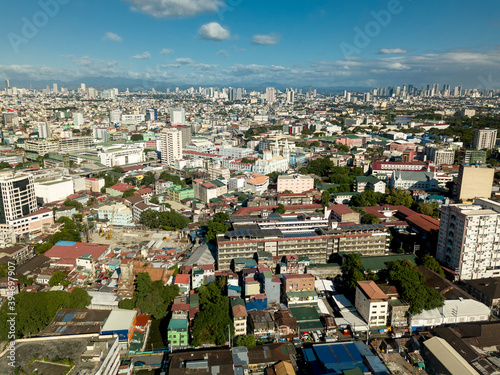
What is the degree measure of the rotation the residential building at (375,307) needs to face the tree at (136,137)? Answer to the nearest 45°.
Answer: approximately 135° to its right

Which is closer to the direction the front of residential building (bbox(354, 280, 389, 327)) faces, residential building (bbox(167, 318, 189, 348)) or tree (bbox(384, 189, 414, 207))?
the residential building

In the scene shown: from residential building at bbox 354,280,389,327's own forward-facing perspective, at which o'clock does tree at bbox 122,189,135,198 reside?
The tree is roughly at 4 o'clock from the residential building.

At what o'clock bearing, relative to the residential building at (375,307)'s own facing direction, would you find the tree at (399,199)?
The tree is roughly at 6 o'clock from the residential building.

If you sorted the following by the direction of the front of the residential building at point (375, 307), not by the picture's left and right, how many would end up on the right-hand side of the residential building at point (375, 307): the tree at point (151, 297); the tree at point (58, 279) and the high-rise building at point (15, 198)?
3

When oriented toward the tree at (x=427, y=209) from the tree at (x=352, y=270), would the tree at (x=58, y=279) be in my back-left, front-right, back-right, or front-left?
back-left

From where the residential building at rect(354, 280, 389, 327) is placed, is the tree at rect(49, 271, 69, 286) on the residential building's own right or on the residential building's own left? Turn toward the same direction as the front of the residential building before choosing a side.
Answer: on the residential building's own right

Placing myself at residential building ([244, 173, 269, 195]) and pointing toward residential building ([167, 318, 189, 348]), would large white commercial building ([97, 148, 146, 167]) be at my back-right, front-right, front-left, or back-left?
back-right

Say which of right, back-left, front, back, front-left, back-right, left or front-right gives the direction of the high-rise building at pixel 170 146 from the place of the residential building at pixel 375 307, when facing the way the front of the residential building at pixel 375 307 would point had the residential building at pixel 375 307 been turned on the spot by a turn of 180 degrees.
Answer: front-left

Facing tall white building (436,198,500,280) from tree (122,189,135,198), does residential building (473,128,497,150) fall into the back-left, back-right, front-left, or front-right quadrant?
front-left

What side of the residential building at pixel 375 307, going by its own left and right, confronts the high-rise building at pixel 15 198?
right

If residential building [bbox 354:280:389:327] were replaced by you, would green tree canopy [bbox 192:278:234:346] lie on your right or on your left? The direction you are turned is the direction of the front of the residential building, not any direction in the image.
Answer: on your right

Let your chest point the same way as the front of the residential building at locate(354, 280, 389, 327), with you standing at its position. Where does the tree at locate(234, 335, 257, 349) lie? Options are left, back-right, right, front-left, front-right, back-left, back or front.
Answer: front-right

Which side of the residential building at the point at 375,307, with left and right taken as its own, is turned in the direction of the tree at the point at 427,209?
back

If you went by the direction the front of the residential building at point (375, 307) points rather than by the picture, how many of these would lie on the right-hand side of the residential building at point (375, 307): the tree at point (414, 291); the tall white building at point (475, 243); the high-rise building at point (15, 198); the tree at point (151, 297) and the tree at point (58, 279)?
3

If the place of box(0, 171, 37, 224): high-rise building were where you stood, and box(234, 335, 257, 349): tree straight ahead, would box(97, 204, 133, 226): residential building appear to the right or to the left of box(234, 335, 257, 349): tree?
left

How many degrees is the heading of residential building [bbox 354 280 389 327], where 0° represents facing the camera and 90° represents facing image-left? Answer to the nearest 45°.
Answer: approximately 0°

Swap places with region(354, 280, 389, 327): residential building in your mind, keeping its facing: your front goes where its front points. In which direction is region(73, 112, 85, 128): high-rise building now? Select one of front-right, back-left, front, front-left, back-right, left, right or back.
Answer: back-right
